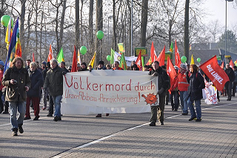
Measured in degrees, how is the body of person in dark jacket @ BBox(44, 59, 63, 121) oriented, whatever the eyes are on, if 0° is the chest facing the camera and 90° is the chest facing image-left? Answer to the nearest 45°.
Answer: approximately 45°

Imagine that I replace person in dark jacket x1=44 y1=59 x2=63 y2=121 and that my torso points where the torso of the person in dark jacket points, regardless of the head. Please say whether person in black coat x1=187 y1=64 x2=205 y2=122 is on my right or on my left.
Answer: on my left

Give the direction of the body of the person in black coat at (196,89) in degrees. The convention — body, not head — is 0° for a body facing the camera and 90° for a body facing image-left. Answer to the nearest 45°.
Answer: approximately 45°

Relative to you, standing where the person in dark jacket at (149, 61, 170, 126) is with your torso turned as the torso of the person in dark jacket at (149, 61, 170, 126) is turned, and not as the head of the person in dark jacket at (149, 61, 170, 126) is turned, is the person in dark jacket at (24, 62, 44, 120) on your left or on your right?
on your right
